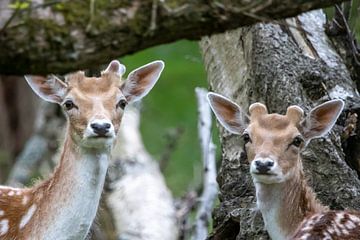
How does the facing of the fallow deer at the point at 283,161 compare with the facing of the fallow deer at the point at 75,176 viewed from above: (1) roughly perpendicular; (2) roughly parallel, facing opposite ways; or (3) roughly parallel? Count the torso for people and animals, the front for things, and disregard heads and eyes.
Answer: roughly perpendicular

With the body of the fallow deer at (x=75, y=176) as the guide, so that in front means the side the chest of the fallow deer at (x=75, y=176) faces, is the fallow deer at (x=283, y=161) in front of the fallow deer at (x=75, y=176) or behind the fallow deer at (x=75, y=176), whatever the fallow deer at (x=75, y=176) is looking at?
in front

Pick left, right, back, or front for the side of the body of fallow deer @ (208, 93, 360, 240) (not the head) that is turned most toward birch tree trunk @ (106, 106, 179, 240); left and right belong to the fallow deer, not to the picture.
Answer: right

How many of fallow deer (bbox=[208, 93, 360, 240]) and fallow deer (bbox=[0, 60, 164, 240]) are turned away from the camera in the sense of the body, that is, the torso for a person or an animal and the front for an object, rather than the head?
0

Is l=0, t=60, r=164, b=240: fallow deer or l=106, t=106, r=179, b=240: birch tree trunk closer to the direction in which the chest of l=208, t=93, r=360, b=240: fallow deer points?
the fallow deer
